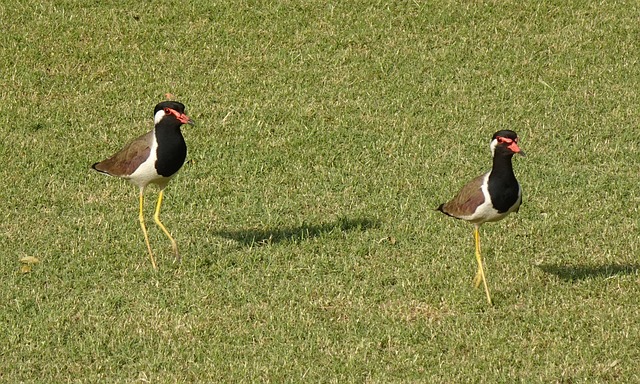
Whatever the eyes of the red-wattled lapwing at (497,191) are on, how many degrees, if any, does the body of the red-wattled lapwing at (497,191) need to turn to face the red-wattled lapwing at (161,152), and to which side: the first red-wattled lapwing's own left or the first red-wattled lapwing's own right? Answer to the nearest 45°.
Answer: approximately 135° to the first red-wattled lapwing's own right

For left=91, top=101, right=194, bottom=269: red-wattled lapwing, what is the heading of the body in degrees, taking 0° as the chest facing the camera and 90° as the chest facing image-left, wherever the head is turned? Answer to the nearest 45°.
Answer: approximately 315°

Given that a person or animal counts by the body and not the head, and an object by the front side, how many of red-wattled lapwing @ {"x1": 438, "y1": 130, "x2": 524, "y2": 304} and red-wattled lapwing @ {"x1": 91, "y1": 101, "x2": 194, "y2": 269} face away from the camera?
0

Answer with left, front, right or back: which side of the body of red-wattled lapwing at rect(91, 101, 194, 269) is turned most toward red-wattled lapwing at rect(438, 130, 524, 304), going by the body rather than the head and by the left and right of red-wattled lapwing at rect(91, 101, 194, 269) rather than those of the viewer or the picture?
front

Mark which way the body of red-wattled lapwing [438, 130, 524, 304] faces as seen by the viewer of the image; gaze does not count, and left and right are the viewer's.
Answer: facing the viewer and to the right of the viewer
